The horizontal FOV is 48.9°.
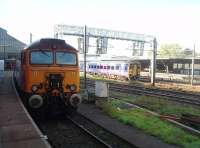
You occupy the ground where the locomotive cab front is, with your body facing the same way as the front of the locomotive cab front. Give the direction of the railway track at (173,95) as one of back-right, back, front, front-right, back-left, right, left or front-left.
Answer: back-left

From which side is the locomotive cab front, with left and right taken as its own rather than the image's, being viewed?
front
